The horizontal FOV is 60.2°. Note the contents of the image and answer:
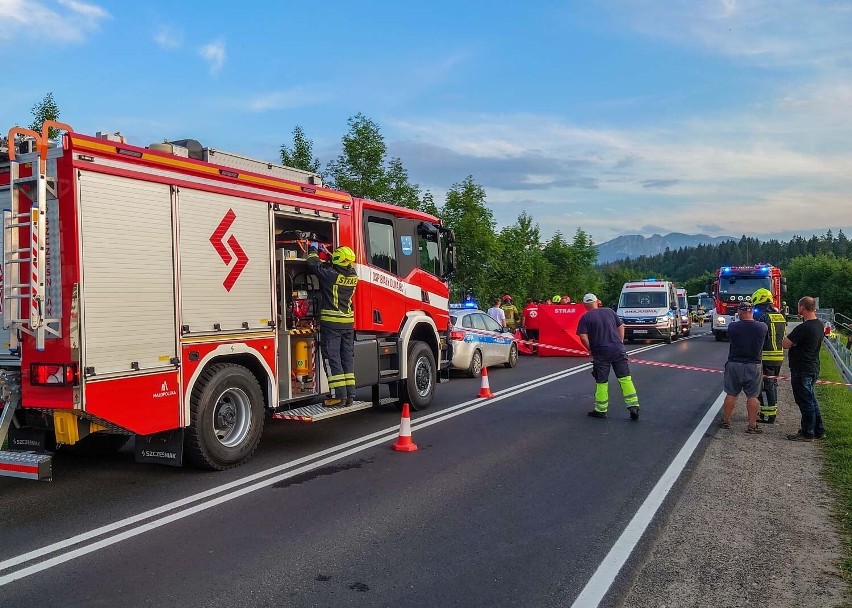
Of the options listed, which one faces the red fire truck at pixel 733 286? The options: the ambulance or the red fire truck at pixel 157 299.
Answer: the red fire truck at pixel 157 299

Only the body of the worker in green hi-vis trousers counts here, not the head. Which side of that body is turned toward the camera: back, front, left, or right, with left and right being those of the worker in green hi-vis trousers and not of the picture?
back

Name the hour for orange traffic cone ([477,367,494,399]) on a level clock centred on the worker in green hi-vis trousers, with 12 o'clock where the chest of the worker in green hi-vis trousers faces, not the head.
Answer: The orange traffic cone is roughly at 10 o'clock from the worker in green hi-vis trousers.

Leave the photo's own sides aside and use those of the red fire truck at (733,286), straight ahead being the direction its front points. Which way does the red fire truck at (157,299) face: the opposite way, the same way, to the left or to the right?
the opposite way

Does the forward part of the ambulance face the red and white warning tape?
yes

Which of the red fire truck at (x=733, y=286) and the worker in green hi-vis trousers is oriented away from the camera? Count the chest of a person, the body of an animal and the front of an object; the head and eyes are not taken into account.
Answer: the worker in green hi-vis trousers

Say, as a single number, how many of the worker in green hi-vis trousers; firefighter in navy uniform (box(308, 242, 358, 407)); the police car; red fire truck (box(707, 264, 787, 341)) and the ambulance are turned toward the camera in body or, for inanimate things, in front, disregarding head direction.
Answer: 2

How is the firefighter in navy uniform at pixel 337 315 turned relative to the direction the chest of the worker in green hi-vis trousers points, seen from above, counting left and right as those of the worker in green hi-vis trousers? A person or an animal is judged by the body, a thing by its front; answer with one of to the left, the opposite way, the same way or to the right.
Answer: to the left

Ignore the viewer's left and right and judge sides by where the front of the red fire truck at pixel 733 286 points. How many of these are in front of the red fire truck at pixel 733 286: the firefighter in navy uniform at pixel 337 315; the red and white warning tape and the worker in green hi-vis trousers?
3

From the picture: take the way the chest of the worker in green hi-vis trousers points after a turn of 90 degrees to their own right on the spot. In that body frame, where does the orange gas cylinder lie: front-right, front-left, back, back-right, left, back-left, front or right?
back-right

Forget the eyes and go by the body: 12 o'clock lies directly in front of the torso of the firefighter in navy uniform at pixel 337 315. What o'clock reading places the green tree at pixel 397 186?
The green tree is roughly at 2 o'clock from the firefighter in navy uniform.
